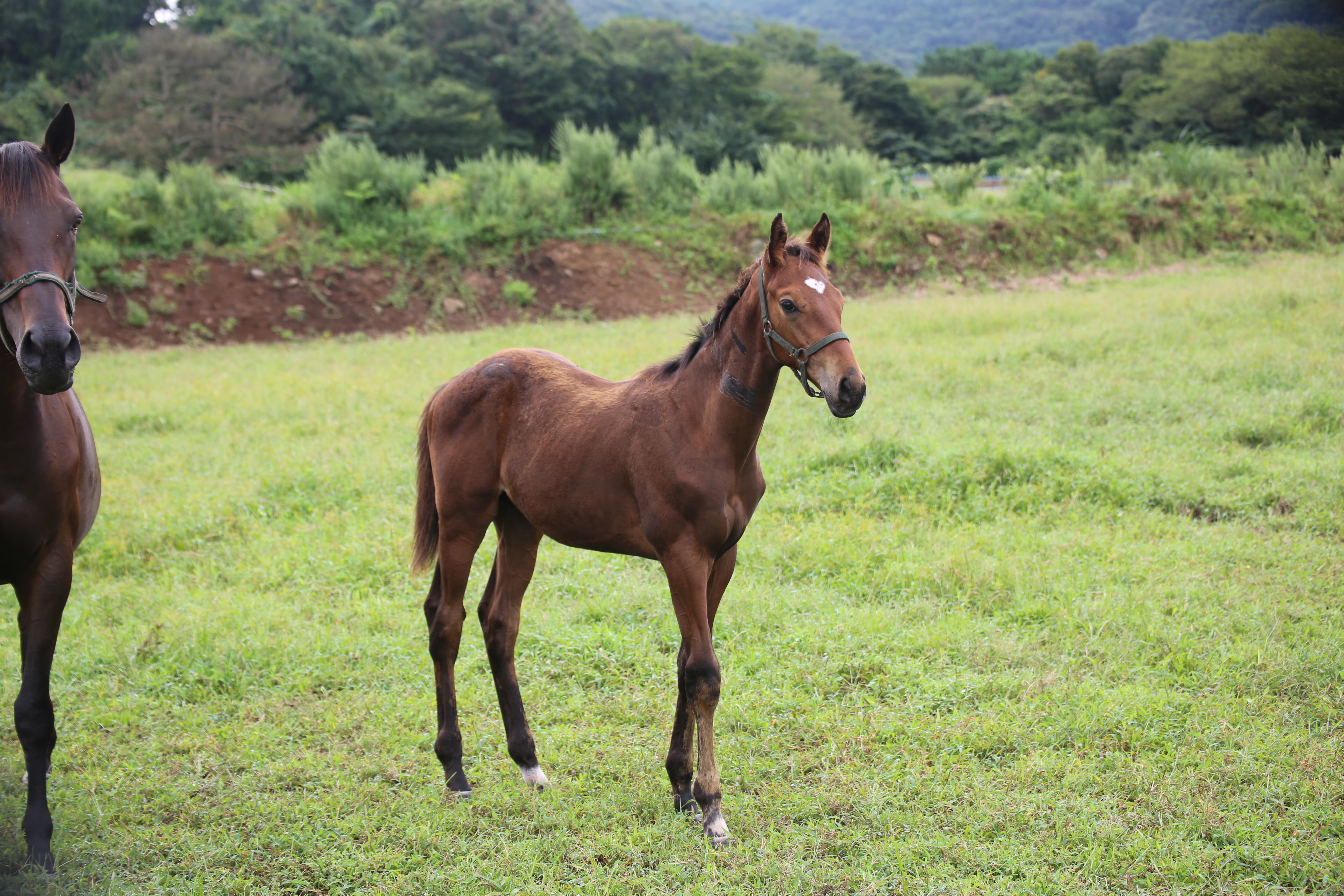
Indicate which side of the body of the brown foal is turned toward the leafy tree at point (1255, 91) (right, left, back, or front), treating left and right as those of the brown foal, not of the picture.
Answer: left

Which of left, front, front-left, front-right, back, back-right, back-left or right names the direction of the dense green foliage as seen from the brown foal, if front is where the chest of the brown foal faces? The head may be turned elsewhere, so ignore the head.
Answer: back-left

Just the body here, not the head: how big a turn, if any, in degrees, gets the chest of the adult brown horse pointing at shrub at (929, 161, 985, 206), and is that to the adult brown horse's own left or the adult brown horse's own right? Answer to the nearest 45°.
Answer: approximately 135° to the adult brown horse's own left

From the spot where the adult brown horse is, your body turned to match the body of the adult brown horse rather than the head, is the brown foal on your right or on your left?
on your left

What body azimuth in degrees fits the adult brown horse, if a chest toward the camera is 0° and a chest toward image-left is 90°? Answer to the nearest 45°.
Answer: approximately 0°

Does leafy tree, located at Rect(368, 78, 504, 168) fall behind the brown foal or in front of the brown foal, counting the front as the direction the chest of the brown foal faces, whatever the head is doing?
behind

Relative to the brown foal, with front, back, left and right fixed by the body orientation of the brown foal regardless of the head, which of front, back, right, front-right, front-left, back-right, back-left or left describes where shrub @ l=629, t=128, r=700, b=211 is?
back-left

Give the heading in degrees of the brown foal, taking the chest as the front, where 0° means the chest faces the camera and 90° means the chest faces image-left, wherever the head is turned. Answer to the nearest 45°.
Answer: approximately 315°

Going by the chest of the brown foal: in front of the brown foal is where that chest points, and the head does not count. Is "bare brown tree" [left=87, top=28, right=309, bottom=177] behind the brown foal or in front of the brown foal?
behind
